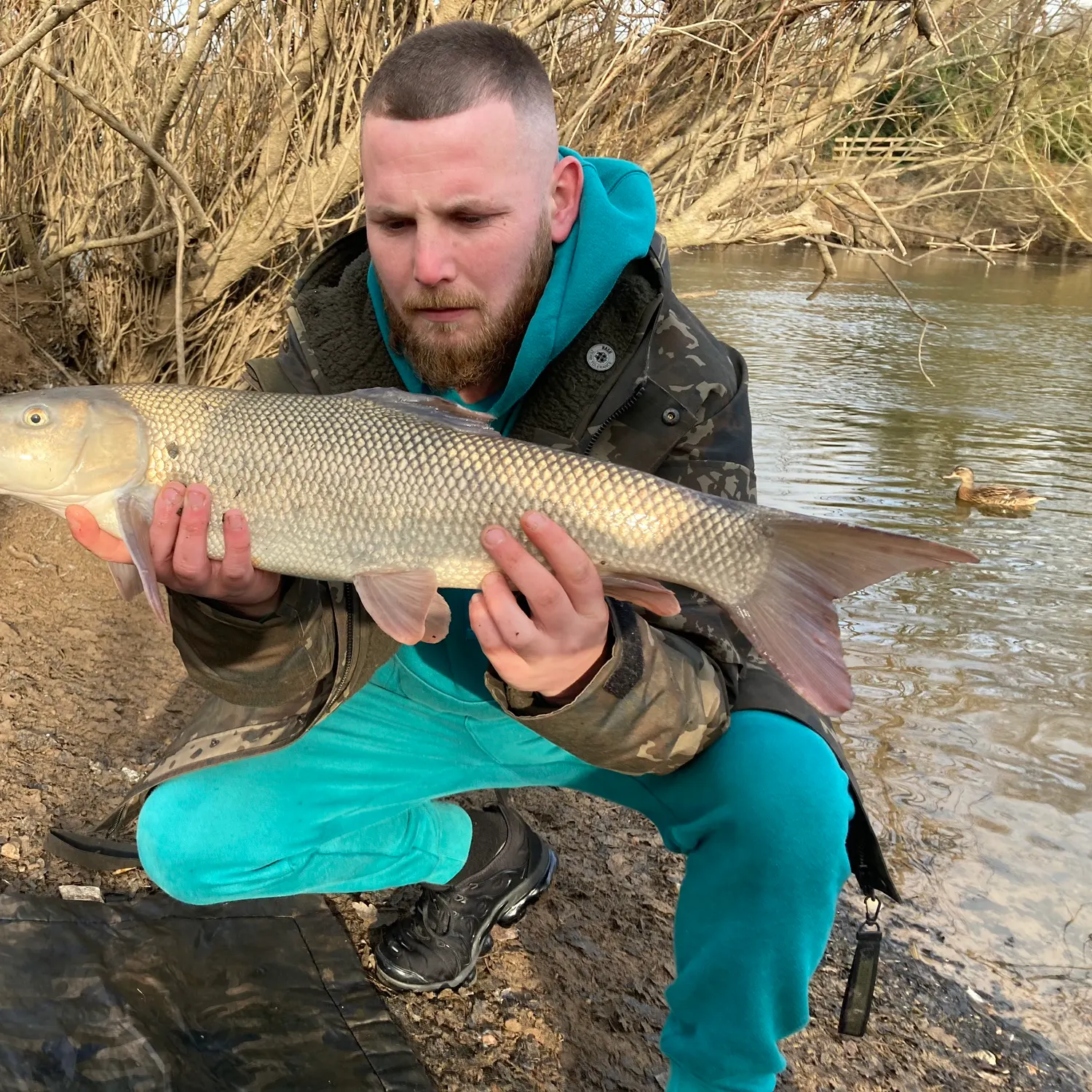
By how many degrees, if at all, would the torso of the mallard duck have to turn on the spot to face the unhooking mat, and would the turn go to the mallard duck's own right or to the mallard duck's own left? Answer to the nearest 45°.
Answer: approximately 90° to the mallard duck's own left

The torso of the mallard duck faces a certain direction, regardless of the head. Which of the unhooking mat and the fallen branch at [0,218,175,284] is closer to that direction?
the fallen branch

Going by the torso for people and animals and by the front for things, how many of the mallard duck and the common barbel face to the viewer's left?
2

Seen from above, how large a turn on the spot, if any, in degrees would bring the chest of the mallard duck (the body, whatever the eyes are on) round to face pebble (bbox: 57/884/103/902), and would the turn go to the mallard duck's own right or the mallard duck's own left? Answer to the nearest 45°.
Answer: approximately 90° to the mallard duck's own left

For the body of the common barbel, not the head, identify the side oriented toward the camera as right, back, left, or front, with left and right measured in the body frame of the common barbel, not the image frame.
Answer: left

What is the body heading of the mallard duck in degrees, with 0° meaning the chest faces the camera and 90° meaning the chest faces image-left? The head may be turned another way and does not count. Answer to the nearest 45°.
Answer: approximately 90°

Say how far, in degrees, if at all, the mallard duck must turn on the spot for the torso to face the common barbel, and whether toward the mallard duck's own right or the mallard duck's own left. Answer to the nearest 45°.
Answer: approximately 90° to the mallard duck's own left
